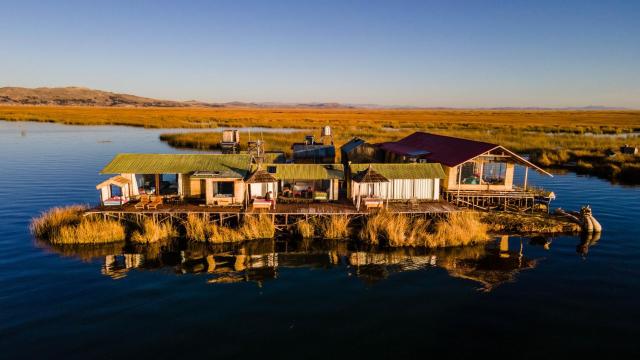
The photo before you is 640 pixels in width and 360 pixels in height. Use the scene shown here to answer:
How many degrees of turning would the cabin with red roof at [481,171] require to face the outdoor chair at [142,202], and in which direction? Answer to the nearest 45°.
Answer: approximately 90° to its right

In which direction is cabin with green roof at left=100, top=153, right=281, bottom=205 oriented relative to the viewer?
toward the camera

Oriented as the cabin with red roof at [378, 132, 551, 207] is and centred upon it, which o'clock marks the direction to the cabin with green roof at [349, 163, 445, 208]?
The cabin with green roof is roughly at 3 o'clock from the cabin with red roof.

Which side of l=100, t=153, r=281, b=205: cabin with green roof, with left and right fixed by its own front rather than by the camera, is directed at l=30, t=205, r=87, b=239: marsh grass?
right

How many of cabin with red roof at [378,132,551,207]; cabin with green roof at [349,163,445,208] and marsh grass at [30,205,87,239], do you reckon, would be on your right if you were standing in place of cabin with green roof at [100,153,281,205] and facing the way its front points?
1

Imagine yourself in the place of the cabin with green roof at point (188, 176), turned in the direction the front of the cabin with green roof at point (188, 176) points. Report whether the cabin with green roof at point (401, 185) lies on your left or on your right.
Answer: on your left

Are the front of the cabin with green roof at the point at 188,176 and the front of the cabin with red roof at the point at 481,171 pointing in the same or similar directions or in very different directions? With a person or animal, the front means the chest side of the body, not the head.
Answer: same or similar directions

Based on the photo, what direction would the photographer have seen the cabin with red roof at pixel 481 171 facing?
facing the viewer and to the right of the viewer

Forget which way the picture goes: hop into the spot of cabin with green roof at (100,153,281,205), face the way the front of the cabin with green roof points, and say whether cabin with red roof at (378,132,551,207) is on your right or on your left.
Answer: on your left
